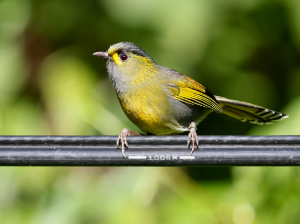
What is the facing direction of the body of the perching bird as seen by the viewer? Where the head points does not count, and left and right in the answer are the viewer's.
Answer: facing the viewer and to the left of the viewer
